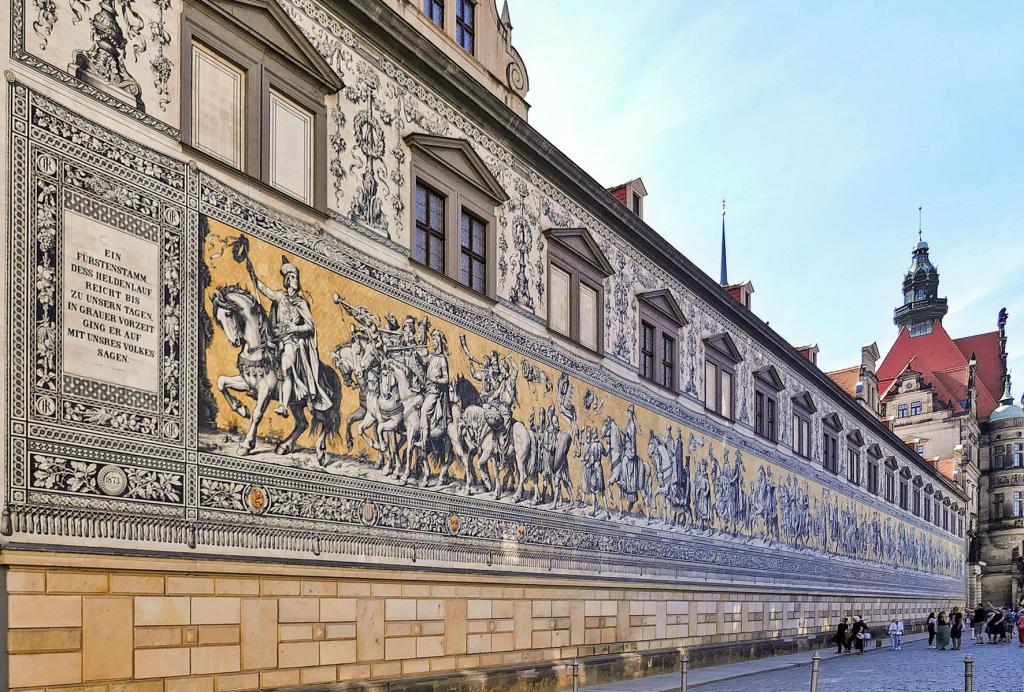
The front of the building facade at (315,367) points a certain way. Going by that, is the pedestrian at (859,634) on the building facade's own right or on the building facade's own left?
on the building facade's own left

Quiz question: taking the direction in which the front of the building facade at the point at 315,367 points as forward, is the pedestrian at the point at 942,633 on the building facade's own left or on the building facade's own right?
on the building facade's own left

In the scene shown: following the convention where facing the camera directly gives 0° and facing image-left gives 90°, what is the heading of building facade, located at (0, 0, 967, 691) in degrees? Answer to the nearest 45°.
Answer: approximately 315°
